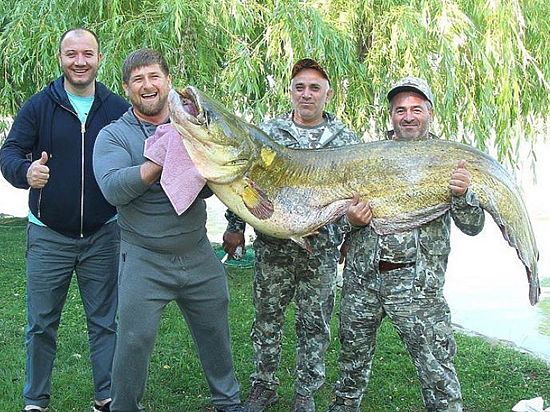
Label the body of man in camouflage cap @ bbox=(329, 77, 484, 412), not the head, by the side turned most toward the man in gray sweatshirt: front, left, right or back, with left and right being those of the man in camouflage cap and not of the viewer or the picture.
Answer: right

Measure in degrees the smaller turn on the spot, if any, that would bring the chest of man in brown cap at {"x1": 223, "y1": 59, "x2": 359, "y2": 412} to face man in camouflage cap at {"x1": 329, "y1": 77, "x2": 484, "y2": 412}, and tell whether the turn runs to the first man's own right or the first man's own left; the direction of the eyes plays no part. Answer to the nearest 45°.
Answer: approximately 45° to the first man's own left

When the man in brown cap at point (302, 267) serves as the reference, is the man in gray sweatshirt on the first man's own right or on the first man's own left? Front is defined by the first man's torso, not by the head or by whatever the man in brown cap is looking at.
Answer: on the first man's own right

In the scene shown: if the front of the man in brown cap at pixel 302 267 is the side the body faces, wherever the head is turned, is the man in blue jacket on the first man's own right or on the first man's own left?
on the first man's own right

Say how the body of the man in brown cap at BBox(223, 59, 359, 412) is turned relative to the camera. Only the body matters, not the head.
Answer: toward the camera

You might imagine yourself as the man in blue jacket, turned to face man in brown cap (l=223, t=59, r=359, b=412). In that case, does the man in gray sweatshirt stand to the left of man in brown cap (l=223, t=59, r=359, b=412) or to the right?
right

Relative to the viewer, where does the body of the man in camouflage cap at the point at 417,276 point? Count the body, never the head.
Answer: toward the camera

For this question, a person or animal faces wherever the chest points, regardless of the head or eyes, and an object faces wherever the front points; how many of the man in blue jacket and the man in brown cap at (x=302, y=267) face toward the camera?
2

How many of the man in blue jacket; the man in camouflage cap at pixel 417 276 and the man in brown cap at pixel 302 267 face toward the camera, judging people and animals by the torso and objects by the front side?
3

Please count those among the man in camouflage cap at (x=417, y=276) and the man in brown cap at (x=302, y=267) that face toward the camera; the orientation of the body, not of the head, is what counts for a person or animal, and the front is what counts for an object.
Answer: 2

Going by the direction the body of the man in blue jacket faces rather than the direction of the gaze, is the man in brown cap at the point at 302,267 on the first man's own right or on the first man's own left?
on the first man's own left
